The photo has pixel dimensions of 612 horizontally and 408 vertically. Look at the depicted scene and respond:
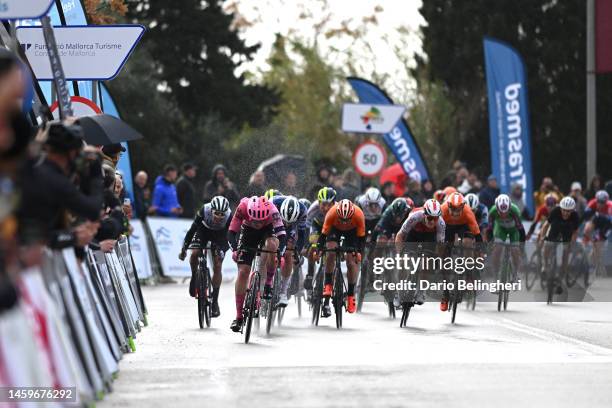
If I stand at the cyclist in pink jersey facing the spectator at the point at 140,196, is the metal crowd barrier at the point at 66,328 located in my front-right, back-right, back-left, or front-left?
back-left

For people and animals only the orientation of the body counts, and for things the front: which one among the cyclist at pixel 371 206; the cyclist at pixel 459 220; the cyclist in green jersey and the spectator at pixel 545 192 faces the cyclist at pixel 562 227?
the spectator

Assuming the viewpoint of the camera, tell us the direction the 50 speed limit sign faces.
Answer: facing the viewer

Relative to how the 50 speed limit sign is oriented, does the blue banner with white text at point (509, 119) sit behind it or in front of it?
behind

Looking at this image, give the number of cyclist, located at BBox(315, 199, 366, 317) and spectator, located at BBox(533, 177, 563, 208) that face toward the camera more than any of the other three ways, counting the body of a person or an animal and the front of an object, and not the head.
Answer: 2

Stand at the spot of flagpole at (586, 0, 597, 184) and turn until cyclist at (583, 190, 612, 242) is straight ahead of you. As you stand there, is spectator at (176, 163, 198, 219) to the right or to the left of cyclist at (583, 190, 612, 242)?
right

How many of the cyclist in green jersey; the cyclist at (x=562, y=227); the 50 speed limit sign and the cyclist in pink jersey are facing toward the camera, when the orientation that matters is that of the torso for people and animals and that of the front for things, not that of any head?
4

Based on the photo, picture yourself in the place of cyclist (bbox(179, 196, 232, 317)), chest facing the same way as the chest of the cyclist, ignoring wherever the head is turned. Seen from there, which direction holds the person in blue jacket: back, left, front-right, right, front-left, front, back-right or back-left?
back

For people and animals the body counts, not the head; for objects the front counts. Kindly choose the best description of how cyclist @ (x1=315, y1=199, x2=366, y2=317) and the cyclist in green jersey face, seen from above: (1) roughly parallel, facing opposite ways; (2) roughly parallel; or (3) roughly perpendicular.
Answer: roughly parallel

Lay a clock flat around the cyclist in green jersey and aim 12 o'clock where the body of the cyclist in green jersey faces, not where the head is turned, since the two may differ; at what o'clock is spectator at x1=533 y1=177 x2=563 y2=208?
The spectator is roughly at 6 o'clock from the cyclist in green jersey.

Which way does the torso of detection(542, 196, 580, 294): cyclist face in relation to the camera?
toward the camera

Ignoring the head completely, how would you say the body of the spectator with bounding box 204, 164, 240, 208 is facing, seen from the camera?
toward the camera

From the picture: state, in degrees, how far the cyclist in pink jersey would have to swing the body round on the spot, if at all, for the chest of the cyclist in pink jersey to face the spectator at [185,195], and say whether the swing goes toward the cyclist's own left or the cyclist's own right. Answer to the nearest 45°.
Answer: approximately 180°

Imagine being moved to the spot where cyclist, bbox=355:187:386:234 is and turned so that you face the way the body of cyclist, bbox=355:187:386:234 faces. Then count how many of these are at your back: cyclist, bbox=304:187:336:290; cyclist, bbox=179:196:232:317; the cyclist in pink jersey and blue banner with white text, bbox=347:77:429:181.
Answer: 1

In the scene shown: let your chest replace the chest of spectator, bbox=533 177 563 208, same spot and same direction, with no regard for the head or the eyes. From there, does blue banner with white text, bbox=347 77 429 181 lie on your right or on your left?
on your right
